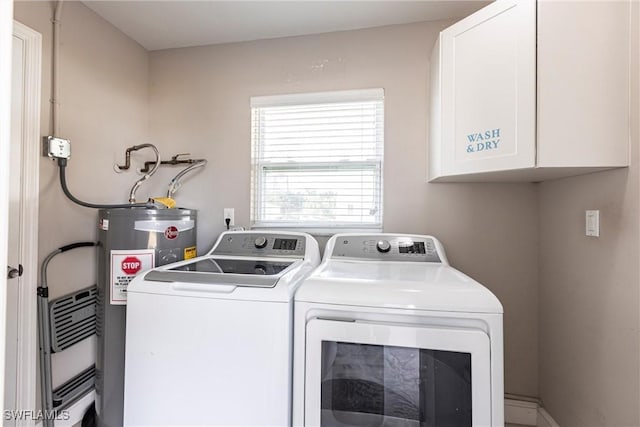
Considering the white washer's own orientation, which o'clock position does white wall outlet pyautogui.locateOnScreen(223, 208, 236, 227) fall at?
The white wall outlet is roughly at 6 o'clock from the white washer.

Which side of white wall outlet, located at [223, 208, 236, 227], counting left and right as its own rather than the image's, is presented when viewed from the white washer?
front

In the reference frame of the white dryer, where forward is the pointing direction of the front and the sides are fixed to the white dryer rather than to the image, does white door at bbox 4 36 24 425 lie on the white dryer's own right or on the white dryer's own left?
on the white dryer's own right

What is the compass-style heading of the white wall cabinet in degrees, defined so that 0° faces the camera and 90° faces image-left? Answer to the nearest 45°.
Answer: approximately 45°

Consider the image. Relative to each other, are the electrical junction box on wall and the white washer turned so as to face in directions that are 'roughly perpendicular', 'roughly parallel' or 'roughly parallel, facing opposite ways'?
roughly perpendicular

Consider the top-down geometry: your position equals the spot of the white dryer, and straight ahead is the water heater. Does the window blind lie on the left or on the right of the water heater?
right

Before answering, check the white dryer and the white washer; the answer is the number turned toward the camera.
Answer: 2

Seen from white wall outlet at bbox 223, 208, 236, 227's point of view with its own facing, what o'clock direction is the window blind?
The window blind is roughly at 10 o'clock from the white wall outlet.

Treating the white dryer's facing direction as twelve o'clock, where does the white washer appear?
The white washer is roughly at 3 o'clock from the white dryer.

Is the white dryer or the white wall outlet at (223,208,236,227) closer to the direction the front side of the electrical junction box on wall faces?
the white dryer

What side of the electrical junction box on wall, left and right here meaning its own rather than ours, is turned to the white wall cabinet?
front
